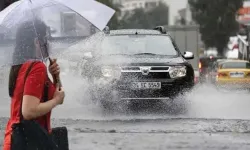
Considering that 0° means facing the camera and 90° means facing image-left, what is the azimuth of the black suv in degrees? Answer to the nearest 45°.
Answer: approximately 0°

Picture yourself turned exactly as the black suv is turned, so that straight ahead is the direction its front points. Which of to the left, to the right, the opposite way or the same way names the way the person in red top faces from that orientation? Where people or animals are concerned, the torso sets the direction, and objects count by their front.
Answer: to the left

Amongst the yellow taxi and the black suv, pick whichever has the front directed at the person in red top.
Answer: the black suv

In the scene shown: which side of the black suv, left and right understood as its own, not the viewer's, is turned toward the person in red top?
front

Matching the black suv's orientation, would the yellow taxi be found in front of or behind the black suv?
behind

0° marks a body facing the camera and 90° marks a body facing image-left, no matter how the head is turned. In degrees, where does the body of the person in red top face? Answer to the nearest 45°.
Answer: approximately 270°

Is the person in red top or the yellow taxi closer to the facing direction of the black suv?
the person in red top
